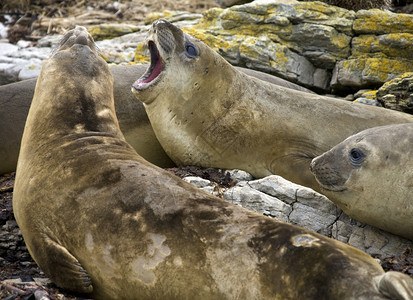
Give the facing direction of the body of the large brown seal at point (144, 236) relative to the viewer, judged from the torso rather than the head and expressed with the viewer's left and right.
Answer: facing away from the viewer and to the left of the viewer

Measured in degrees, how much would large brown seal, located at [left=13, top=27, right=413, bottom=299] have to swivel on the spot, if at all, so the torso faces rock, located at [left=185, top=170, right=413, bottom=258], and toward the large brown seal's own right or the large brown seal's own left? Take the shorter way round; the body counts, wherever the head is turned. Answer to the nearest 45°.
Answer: approximately 90° to the large brown seal's own right

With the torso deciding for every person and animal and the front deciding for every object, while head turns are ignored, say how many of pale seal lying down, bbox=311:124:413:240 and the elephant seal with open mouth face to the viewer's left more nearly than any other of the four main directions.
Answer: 2

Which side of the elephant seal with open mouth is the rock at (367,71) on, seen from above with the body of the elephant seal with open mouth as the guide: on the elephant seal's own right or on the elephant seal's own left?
on the elephant seal's own right

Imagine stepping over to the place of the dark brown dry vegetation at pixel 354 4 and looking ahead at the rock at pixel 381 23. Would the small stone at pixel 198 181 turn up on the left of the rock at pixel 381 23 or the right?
right

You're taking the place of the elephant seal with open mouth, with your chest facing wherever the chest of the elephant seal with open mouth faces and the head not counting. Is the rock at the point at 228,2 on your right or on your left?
on your right

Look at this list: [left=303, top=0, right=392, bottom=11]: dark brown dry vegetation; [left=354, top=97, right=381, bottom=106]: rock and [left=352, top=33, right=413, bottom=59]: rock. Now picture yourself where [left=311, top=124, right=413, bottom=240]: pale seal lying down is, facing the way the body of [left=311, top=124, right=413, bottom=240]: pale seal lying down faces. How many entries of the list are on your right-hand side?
3

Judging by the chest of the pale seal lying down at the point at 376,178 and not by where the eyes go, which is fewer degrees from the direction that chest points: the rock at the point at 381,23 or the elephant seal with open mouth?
the elephant seal with open mouth

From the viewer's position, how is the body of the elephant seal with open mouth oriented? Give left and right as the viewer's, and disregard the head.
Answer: facing to the left of the viewer

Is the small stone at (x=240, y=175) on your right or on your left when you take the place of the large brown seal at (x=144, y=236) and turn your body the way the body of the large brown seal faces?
on your right

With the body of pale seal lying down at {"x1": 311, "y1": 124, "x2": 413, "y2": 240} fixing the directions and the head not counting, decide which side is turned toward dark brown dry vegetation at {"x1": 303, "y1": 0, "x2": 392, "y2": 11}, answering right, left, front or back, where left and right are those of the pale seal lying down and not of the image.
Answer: right

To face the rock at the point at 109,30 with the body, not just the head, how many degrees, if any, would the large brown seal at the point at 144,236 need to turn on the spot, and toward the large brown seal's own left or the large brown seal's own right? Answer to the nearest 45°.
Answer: approximately 45° to the large brown seal's own right

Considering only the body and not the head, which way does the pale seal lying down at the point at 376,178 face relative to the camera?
to the viewer's left
